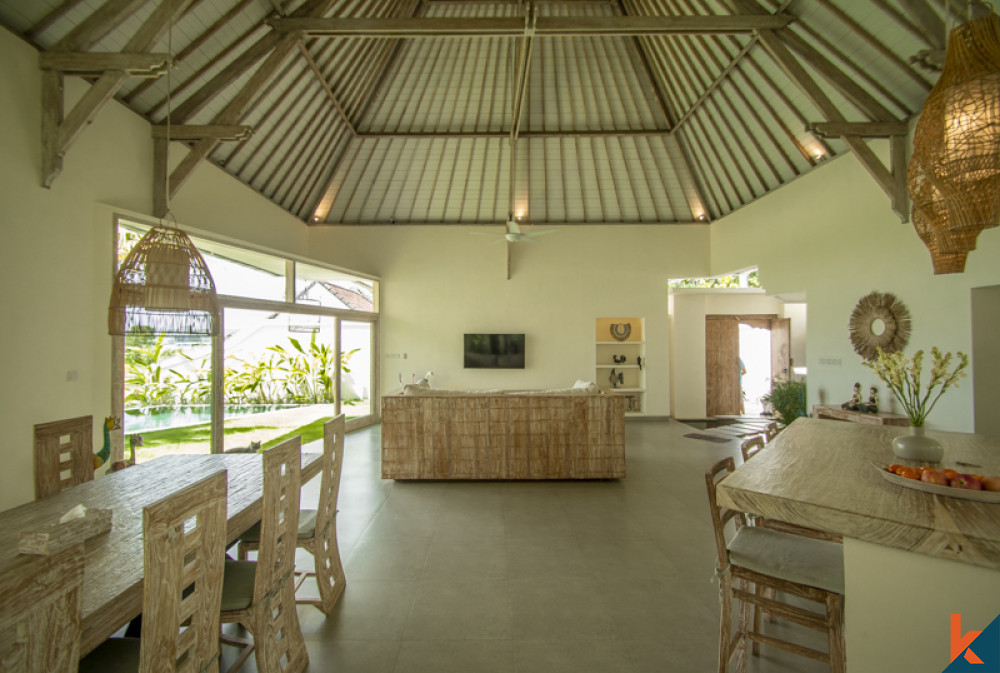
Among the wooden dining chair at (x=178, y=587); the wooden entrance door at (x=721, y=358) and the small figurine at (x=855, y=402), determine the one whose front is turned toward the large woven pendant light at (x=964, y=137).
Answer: the wooden entrance door

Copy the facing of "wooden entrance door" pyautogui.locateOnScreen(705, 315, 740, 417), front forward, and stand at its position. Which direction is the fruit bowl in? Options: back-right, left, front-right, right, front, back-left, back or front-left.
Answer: front

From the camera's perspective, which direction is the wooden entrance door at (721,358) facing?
toward the camera

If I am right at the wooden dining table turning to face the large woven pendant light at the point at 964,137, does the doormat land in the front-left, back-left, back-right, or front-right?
front-left

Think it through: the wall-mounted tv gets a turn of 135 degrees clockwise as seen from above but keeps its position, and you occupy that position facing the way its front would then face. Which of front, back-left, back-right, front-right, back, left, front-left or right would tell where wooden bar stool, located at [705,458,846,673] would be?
back-left

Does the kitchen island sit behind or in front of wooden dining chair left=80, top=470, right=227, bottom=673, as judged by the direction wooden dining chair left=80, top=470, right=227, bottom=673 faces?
behind

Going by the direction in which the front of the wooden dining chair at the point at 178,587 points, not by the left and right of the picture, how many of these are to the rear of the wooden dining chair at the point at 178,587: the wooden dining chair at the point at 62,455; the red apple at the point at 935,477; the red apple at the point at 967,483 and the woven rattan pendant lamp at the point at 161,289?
2

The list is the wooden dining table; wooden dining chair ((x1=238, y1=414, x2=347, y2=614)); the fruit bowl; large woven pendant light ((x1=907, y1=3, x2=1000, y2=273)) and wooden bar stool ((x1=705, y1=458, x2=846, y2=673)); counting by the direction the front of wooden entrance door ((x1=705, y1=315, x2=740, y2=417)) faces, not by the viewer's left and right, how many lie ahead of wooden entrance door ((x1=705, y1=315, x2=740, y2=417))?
5

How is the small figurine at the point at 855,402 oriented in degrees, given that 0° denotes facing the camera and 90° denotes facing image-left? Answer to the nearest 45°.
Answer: approximately 90°

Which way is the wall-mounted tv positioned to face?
toward the camera

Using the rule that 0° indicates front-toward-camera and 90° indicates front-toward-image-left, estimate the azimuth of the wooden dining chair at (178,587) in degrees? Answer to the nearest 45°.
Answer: approximately 135°
